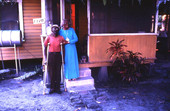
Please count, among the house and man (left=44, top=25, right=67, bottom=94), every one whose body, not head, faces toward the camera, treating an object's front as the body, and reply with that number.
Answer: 2

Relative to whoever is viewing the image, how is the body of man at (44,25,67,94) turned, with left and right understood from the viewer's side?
facing the viewer

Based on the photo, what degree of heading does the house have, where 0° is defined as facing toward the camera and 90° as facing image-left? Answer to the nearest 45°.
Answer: approximately 0°

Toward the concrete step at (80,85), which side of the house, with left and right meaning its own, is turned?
front
